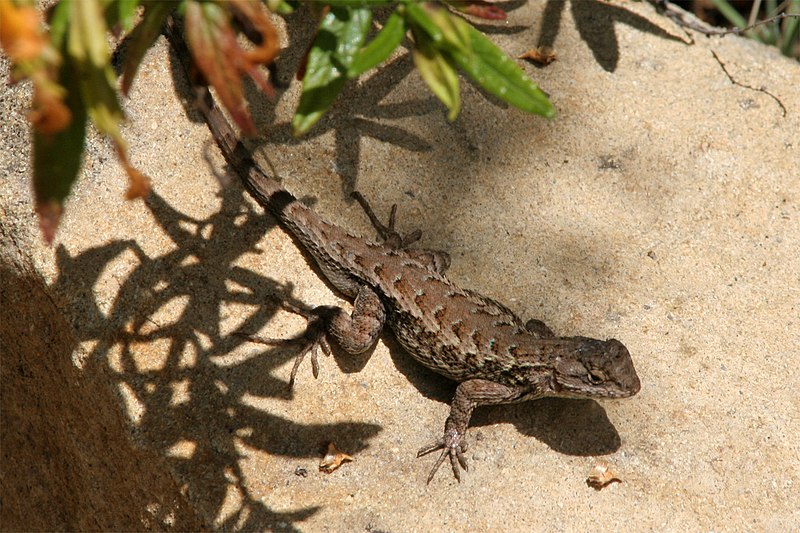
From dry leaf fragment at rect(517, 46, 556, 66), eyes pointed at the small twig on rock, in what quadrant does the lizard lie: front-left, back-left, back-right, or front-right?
back-right

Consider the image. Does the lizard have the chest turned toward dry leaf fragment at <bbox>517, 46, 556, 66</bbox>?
no

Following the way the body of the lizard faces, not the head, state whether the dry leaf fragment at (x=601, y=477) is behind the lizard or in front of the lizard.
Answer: in front

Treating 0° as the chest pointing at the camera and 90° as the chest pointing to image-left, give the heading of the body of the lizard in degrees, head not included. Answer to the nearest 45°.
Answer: approximately 315°

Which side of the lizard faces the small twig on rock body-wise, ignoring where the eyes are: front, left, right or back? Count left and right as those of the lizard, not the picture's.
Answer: left
